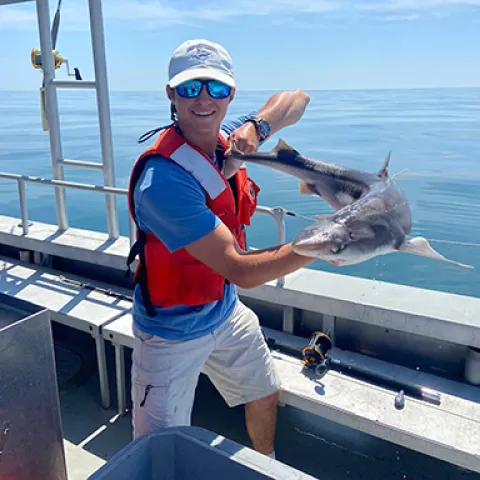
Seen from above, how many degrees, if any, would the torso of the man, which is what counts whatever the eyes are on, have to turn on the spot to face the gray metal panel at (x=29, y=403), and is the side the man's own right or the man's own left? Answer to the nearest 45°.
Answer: approximately 90° to the man's own right

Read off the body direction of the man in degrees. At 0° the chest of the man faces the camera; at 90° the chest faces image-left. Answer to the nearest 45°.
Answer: approximately 315°

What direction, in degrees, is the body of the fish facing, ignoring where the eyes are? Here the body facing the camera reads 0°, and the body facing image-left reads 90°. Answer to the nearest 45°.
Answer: approximately 45°
